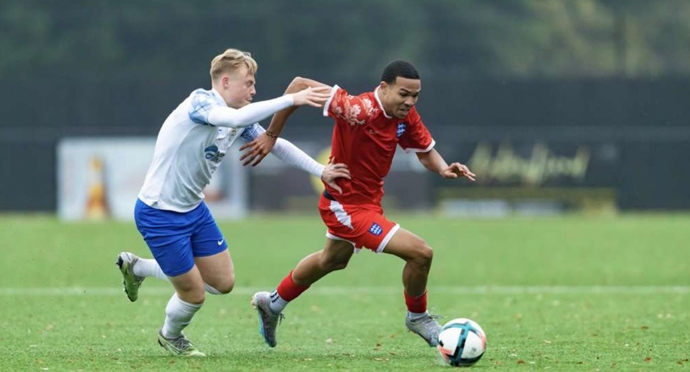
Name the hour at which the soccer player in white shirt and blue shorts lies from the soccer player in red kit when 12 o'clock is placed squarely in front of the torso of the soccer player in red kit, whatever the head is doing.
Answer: The soccer player in white shirt and blue shorts is roughly at 4 o'clock from the soccer player in red kit.

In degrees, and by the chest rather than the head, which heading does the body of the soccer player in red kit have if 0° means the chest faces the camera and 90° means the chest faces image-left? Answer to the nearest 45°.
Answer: approximately 315°
